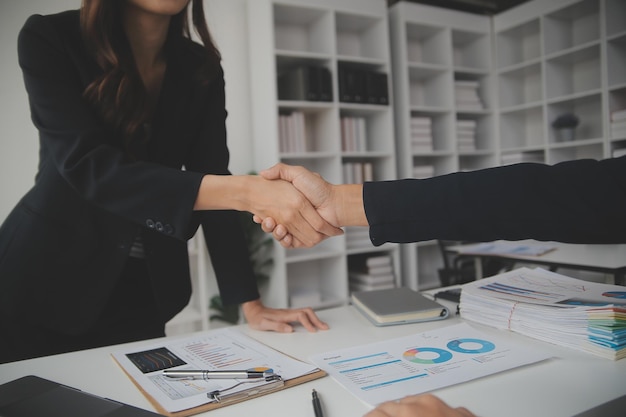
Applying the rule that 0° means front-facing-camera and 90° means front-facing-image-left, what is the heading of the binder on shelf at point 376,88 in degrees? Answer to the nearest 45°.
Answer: approximately 0°

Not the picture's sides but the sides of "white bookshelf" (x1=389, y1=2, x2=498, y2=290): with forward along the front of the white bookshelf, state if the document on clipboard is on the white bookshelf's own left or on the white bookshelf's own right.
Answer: on the white bookshelf's own right

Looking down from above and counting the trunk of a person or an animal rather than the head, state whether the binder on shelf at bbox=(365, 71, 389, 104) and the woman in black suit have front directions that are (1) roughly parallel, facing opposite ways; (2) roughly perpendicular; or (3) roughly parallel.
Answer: roughly perpendicular

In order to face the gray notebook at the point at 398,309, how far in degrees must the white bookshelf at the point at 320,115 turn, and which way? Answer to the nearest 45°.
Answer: approximately 45° to its right

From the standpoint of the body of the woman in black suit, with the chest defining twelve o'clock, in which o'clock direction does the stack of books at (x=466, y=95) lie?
The stack of books is roughly at 9 o'clock from the woman in black suit.

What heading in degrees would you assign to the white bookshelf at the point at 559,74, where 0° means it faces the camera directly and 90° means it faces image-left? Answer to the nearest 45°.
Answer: approximately 45°
